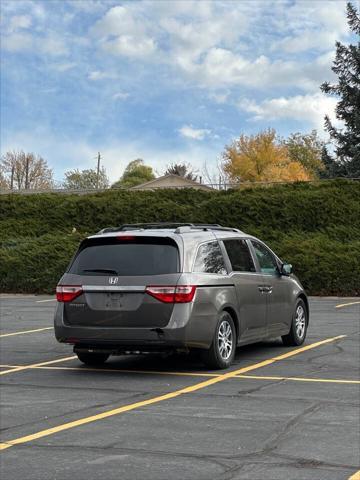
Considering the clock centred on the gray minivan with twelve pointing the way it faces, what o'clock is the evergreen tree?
The evergreen tree is roughly at 11 o'clock from the gray minivan.

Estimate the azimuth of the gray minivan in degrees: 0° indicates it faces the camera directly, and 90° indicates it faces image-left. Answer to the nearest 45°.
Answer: approximately 225°
